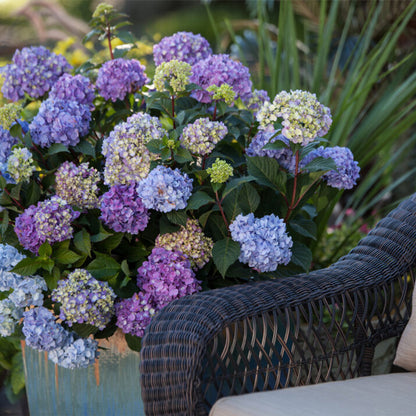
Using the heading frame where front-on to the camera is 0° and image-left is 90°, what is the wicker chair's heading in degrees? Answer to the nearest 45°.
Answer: approximately 45°
